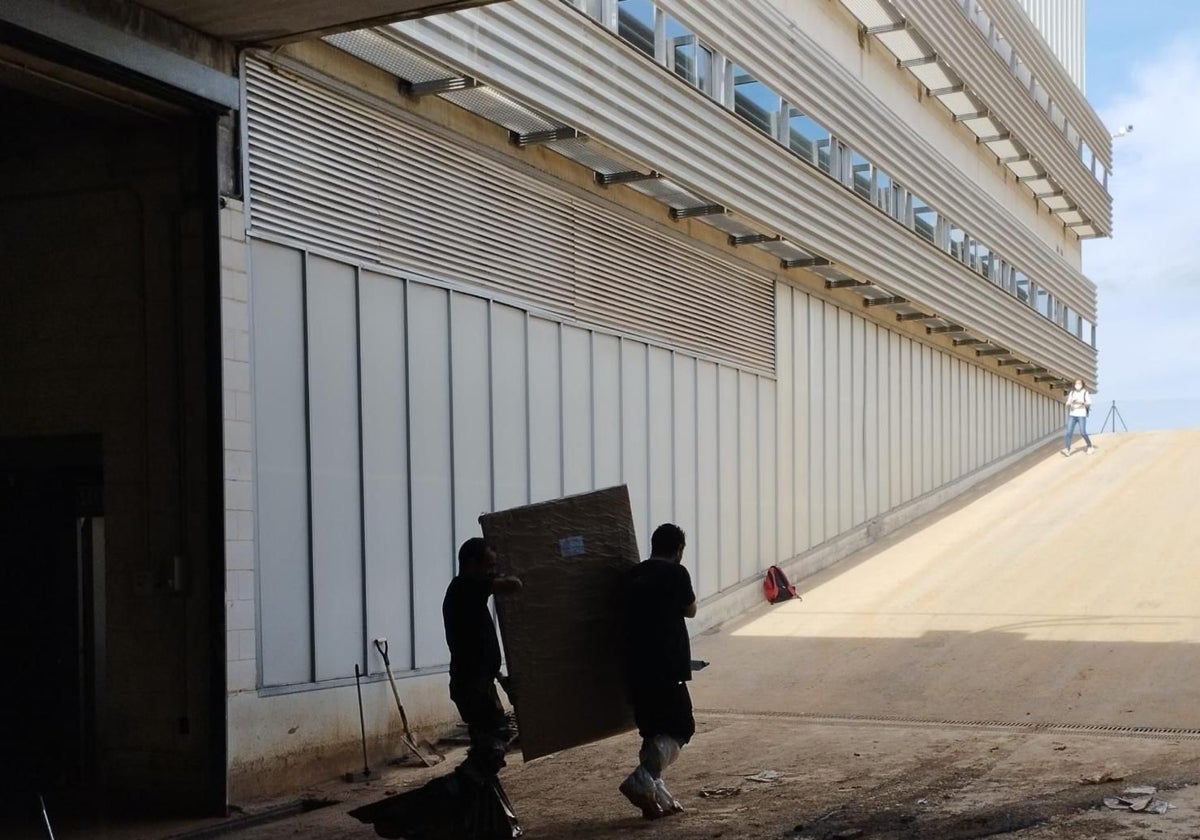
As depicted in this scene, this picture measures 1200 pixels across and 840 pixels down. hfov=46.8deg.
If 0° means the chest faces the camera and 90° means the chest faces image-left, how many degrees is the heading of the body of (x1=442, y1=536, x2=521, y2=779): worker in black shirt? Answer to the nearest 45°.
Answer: approximately 270°

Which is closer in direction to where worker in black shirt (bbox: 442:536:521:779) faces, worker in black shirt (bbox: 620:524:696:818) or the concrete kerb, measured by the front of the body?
the worker in black shirt

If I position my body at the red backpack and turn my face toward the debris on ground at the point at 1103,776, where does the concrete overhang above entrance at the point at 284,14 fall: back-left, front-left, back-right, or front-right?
front-right

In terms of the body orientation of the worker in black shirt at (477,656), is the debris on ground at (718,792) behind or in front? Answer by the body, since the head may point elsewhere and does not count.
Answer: in front

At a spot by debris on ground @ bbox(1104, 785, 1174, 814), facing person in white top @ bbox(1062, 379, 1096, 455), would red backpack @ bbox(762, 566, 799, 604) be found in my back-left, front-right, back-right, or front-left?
front-left

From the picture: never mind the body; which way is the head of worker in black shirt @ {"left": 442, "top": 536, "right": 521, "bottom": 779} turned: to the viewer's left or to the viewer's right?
to the viewer's right

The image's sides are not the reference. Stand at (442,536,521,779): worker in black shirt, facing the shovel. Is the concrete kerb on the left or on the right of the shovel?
right

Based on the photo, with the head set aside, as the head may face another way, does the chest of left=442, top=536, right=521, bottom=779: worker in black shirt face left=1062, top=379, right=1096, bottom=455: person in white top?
no

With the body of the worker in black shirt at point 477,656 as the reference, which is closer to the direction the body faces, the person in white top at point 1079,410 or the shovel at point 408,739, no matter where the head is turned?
the person in white top

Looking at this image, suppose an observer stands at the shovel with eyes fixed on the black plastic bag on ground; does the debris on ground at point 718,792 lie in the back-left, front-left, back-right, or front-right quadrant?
front-left

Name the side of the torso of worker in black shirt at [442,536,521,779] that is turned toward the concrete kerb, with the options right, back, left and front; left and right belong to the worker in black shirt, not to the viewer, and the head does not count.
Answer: left

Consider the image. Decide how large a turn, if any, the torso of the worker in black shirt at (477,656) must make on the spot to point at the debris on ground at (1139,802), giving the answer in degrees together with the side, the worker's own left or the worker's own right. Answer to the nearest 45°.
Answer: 0° — they already face it

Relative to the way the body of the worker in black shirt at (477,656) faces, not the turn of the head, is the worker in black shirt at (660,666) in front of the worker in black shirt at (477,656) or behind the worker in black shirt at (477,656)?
in front

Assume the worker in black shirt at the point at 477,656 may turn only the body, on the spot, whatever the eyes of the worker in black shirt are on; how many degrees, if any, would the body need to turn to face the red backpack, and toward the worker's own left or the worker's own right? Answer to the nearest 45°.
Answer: approximately 90° to the worker's own left
